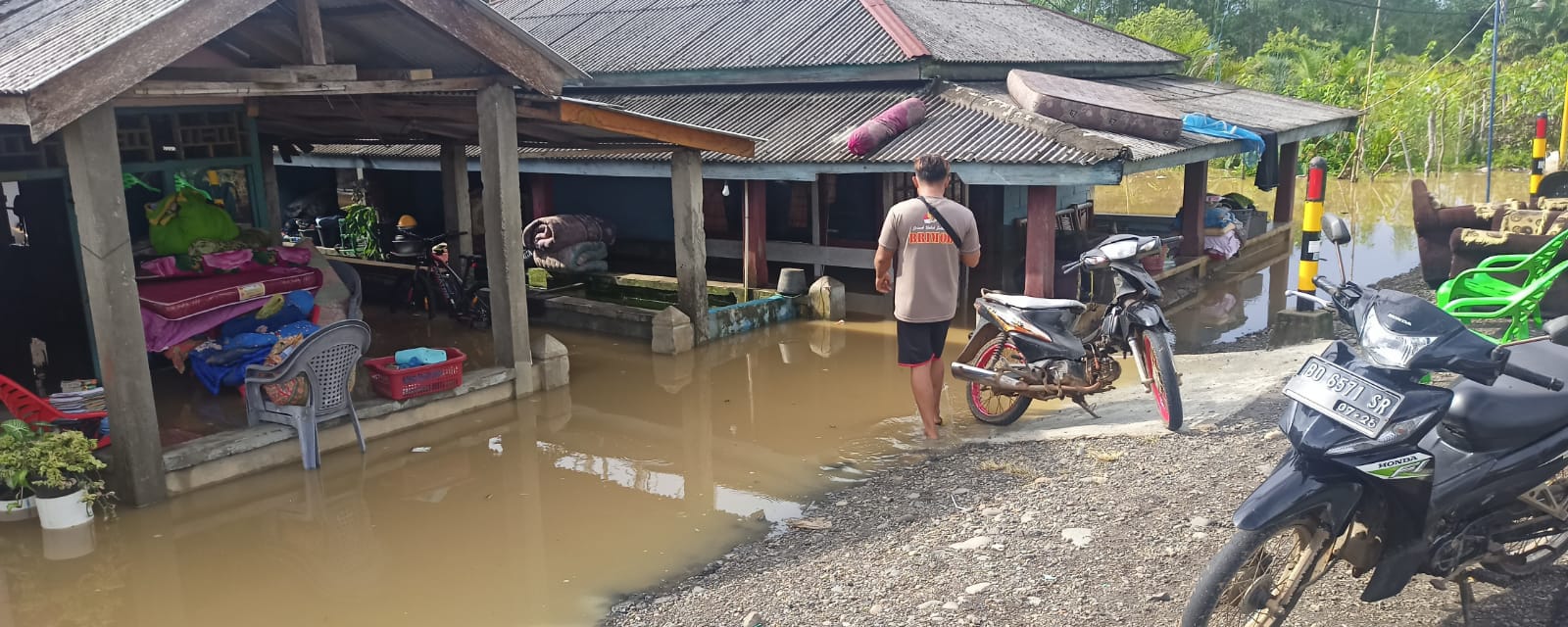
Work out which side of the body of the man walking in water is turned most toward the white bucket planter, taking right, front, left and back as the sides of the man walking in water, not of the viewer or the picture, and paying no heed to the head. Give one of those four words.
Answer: left

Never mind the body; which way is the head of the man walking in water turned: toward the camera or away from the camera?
away from the camera

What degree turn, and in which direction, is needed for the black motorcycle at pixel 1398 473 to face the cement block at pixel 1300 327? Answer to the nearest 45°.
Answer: approximately 135° to its right

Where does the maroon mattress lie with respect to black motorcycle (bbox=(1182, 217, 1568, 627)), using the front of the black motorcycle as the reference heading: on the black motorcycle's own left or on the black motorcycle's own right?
on the black motorcycle's own right

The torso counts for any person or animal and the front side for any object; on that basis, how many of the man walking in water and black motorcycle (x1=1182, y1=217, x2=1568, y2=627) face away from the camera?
1

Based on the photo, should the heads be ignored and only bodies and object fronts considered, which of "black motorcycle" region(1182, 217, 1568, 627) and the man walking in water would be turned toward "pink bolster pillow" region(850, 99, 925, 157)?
the man walking in water

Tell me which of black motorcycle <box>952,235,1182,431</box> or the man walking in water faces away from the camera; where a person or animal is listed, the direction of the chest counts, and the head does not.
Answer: the man walking in water

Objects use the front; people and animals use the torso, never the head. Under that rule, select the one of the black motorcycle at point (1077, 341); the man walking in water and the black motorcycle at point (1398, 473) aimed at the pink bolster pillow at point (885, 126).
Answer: the man walking in water

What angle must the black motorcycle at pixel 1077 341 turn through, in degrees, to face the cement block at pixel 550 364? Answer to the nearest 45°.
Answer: approximately 135° to its right

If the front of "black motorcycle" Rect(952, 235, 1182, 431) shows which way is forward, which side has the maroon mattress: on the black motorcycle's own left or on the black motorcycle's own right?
on the black motorcycle's own right

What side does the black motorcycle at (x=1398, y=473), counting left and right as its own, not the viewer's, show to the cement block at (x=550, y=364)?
right

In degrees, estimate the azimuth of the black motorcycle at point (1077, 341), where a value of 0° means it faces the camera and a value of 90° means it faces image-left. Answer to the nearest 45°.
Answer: approximately 315°

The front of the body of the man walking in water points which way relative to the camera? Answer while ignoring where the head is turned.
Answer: away from the camera

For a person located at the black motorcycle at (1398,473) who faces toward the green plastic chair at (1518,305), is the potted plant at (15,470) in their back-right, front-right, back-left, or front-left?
back-left

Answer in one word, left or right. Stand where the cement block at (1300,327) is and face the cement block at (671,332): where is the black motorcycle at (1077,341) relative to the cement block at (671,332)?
left
